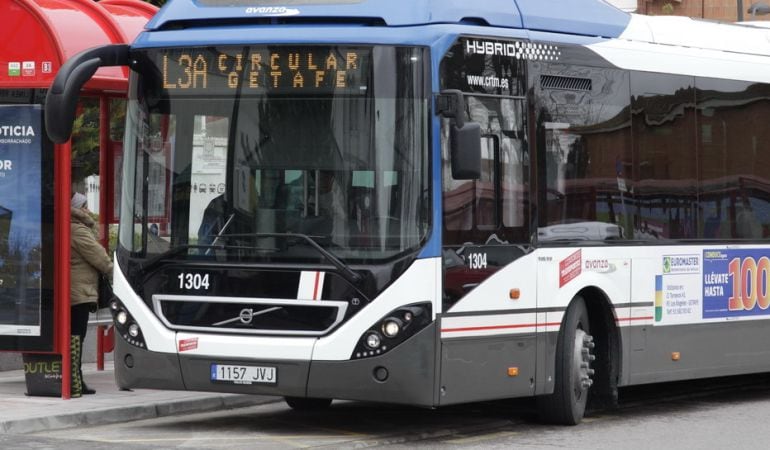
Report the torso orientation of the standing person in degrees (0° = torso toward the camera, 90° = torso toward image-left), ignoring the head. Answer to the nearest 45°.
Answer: approximately 270°

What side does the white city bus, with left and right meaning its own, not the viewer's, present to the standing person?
front

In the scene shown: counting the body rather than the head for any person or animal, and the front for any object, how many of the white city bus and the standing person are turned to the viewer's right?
1

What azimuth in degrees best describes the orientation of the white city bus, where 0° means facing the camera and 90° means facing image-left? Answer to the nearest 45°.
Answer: approximately 45°
